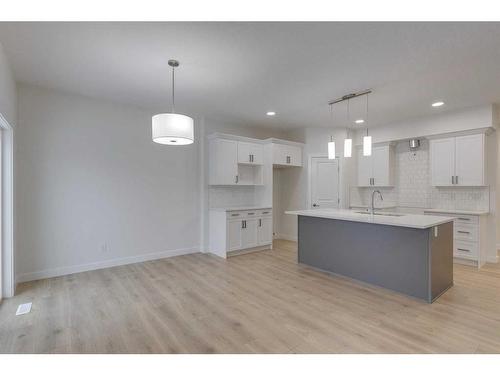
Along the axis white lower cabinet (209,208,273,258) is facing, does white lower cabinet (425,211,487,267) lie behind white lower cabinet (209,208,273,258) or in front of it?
in front

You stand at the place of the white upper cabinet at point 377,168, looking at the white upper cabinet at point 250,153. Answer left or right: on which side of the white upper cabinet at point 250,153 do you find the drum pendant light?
left

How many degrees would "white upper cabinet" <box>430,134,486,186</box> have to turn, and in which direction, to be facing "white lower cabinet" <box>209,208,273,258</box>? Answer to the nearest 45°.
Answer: approximately 45° to its right

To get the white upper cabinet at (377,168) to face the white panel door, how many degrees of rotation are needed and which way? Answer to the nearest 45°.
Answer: approximately 90° to its right

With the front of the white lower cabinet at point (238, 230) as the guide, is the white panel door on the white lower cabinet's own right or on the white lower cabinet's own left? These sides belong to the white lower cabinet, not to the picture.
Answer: on the white lower cabinet's own left

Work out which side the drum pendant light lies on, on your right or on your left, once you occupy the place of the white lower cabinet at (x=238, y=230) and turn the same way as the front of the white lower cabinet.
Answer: on your right

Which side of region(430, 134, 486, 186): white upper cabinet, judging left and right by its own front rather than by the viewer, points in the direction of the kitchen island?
front

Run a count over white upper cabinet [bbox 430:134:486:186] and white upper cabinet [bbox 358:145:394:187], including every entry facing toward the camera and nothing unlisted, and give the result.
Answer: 2
